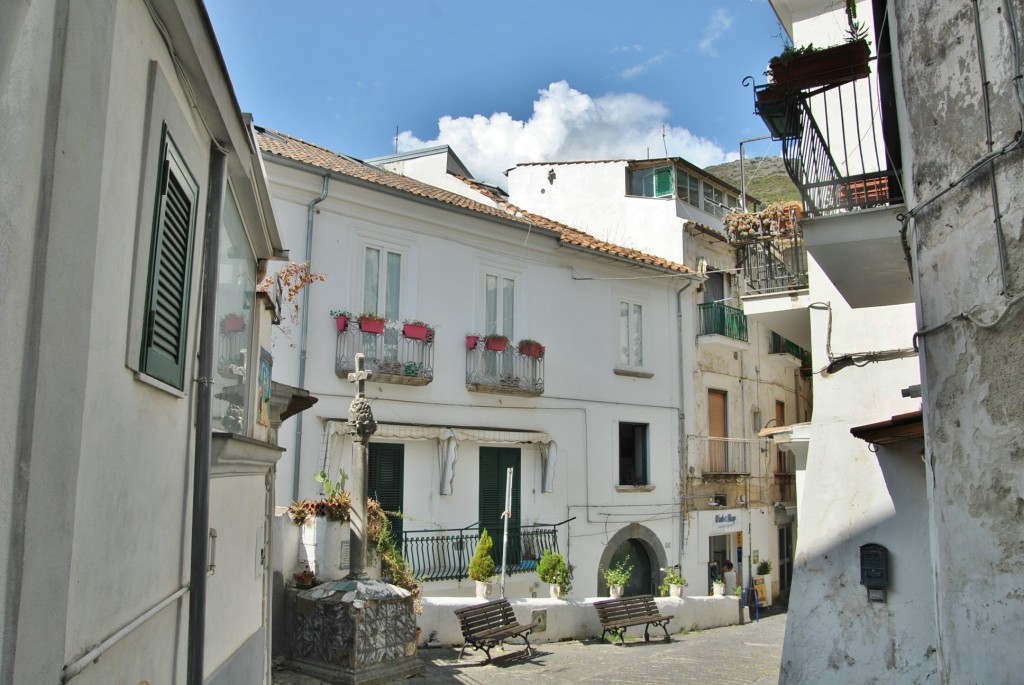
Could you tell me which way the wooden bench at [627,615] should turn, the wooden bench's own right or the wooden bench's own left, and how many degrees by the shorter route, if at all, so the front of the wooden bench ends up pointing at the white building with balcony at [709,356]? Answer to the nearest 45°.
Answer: approximately 135° to the wooden bench's own left

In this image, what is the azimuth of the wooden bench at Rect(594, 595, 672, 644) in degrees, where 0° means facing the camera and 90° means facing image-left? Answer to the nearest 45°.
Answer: approximately 315°

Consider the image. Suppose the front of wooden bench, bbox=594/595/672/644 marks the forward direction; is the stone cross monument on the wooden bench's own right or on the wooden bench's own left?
on the wooden bench's own right

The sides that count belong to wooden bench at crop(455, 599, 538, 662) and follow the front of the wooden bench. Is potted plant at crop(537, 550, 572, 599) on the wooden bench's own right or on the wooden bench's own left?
on the wooden bench's own left

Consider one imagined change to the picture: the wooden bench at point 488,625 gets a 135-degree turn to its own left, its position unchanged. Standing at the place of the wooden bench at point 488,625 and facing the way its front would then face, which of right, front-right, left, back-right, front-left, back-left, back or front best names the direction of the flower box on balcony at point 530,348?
front

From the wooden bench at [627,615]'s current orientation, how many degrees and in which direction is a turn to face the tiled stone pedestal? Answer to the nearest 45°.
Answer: approximately 90° to its right

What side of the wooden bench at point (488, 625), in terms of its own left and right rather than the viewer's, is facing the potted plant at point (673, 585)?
left

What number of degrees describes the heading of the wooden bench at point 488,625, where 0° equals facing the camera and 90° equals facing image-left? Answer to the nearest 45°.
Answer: approximately 315°

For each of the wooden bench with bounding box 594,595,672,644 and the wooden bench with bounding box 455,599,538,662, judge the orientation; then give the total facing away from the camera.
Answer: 0

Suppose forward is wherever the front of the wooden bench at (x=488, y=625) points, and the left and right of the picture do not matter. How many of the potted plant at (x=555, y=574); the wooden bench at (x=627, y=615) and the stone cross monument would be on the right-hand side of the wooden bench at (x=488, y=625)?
1

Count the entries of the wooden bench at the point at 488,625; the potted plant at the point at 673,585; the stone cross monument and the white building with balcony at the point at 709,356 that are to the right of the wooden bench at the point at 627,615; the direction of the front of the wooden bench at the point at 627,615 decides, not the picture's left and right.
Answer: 2

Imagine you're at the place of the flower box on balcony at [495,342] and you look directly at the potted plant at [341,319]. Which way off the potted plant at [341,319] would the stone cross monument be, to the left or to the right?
left
